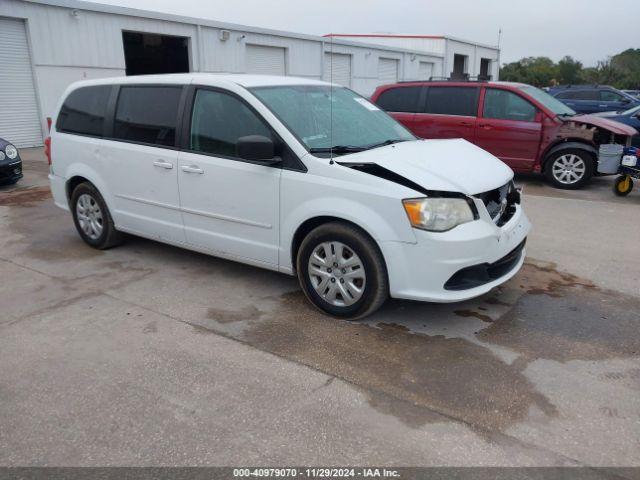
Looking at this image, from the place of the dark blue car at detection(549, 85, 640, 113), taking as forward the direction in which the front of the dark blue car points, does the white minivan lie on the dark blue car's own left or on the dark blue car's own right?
on the dark blue car's own right

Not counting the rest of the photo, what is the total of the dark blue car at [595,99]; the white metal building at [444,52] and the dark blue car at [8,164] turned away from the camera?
0

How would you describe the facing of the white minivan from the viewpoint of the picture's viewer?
facing the viewer and to the right of the viewer

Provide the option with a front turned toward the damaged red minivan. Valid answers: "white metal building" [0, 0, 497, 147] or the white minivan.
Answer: the white metal building

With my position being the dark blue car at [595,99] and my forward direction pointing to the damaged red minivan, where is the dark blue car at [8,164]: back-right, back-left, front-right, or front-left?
front-right

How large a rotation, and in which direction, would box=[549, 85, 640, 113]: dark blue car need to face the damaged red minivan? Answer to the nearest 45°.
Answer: approximately 90° to its right

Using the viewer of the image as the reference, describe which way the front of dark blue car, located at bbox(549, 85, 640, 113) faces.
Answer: facing to the right of the viewer

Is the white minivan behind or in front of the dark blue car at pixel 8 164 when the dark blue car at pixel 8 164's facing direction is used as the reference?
in front

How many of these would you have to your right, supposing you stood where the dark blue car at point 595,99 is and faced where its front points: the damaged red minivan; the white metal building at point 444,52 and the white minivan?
2

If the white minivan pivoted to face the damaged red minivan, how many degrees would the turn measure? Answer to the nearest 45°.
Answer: approximately 90° to its left
